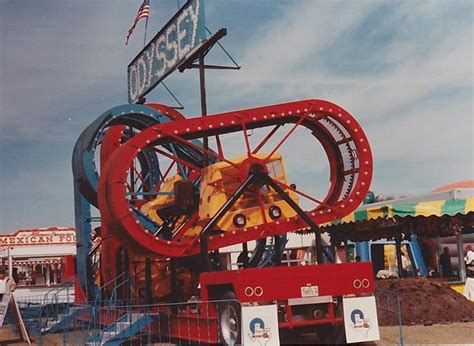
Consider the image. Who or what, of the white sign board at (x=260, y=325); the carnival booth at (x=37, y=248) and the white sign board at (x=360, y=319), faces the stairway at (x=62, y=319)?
the carnival booth

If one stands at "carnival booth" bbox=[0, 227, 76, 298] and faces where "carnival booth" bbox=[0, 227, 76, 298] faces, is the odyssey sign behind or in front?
in front

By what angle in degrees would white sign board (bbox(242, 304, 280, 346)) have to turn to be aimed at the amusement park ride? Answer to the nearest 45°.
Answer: approximately 180°

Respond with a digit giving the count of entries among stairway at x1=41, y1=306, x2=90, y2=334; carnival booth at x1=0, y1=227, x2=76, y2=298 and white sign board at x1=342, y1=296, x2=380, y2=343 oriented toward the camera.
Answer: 2

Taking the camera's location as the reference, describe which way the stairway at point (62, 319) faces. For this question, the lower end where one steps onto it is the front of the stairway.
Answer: facing to the left of the viewer

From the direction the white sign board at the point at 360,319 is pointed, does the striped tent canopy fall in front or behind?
behind

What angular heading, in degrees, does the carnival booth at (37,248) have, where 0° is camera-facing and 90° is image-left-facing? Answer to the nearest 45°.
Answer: approximately 0°
